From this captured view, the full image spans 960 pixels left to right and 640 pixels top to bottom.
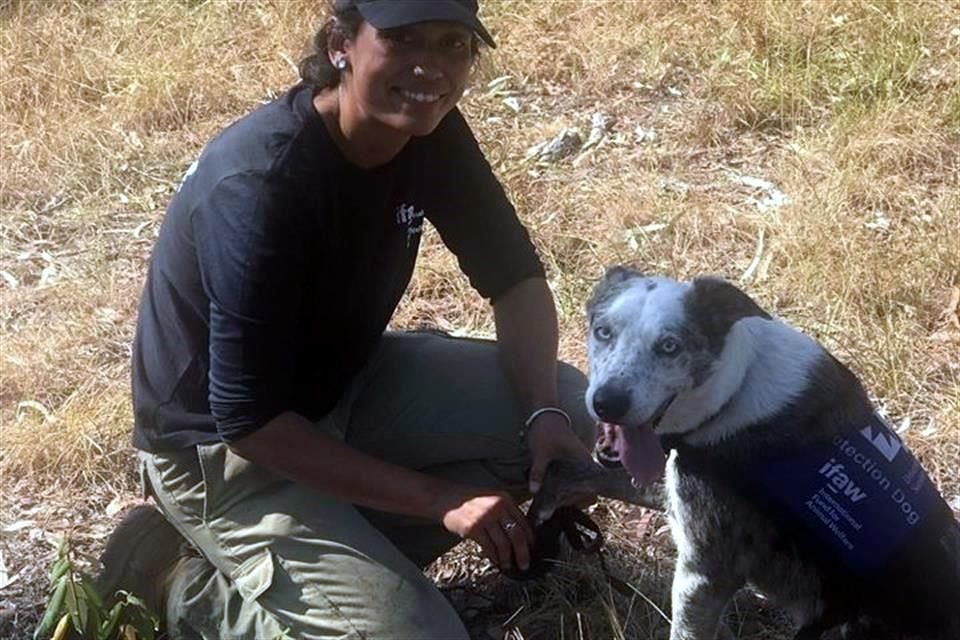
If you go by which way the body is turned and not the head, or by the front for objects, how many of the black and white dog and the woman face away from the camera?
0

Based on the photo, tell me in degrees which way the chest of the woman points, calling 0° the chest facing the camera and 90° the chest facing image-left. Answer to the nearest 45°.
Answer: approximately 315°

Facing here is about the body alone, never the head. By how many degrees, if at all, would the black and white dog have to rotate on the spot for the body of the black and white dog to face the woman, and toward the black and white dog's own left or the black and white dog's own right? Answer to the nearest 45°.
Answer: approximately 45° to the black and white dog's own right

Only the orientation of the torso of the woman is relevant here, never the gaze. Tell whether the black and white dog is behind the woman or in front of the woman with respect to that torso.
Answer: in front

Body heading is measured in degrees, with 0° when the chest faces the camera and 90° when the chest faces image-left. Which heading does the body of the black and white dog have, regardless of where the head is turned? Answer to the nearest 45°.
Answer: approximately 45°

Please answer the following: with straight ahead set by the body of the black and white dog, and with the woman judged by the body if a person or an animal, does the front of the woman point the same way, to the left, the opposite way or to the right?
to the left
